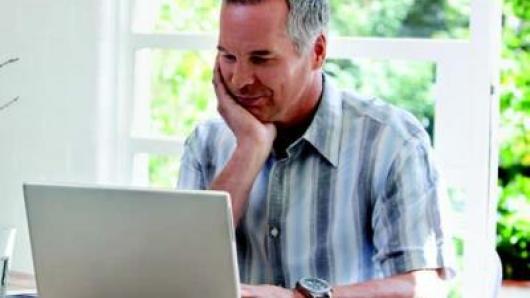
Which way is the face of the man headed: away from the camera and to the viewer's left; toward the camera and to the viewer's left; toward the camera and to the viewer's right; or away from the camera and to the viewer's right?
toward the camera and to the viewer's left

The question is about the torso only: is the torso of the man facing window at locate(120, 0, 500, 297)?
no
